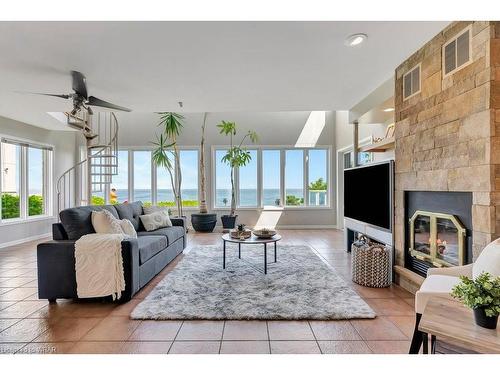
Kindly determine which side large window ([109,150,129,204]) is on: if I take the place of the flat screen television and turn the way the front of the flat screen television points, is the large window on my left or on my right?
on my right

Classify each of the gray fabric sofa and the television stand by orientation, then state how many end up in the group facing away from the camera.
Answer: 0

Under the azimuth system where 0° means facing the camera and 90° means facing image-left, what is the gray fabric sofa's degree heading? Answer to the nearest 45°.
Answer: approximately 315°

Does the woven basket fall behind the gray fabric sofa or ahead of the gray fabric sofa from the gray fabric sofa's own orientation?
ahead

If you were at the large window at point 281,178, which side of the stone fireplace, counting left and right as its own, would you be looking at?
right

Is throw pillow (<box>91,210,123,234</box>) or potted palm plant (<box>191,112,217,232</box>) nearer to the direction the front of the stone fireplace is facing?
the throw pillow

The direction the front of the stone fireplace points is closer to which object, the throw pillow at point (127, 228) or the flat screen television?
the throw pillow

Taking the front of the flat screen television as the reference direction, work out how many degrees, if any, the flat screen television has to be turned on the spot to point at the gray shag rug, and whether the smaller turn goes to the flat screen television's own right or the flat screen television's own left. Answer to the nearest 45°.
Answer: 0° — it already faces it

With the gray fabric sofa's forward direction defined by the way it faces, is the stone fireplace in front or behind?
in front

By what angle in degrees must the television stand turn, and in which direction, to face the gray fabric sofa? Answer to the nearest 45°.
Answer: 0° — it already faces it

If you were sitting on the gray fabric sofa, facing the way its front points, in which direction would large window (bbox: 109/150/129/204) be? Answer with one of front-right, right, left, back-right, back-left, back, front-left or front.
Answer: back-left
